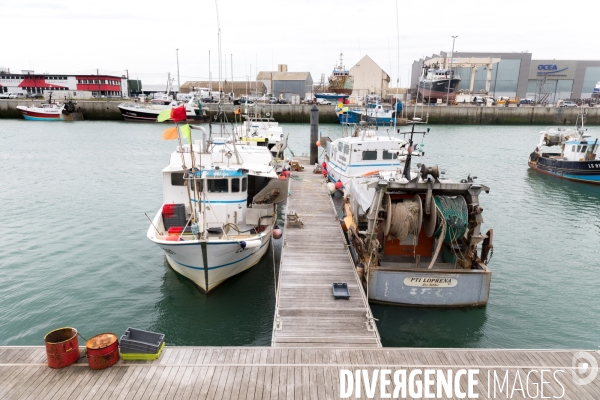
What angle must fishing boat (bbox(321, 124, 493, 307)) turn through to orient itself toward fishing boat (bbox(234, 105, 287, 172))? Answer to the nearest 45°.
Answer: approximately 45° to its left

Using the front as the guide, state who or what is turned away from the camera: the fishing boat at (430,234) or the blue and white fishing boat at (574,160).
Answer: the fishing boat

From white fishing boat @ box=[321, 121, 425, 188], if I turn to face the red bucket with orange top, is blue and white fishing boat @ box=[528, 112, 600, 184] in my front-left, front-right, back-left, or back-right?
back-left

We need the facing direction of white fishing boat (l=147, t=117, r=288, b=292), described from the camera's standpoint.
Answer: facing the viewer

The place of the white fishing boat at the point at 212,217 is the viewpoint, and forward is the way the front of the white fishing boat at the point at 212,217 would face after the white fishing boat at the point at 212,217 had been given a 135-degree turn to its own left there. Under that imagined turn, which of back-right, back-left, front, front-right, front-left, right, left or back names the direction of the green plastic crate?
back-right

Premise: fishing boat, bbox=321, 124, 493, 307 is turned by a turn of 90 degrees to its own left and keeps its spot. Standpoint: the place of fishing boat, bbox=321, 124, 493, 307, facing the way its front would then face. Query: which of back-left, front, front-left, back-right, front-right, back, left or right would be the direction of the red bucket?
front-left

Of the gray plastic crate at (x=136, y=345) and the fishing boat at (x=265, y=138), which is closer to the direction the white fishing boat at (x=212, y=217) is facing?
the gray plastic crate

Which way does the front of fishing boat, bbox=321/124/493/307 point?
away from the camera

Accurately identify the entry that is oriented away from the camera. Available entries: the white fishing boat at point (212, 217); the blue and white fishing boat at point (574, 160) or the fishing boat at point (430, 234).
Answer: the fishing boat

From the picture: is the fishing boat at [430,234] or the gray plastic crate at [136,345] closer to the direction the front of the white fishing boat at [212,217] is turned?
the gray plastic crate

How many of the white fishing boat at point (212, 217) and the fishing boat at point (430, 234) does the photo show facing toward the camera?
1

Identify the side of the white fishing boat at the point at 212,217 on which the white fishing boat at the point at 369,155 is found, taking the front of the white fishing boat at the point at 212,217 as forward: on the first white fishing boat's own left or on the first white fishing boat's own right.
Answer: on the first white fishing boat's own left

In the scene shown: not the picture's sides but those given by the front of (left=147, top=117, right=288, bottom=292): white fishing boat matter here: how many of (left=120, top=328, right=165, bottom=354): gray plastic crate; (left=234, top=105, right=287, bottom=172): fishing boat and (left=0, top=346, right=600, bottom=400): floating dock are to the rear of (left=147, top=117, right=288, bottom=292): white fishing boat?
1

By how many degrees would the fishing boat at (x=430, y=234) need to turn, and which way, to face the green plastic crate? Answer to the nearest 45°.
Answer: approximately 135° to its left

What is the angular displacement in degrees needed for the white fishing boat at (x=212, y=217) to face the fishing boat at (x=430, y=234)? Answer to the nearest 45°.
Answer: approximately 45° to its left

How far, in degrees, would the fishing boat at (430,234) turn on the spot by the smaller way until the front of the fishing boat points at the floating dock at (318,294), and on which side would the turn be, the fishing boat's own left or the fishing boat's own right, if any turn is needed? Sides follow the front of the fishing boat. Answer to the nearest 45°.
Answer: approximately 135° to the fishing boat's own left

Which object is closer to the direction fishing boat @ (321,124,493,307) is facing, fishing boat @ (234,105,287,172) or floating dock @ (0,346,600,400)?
the fishing boat
